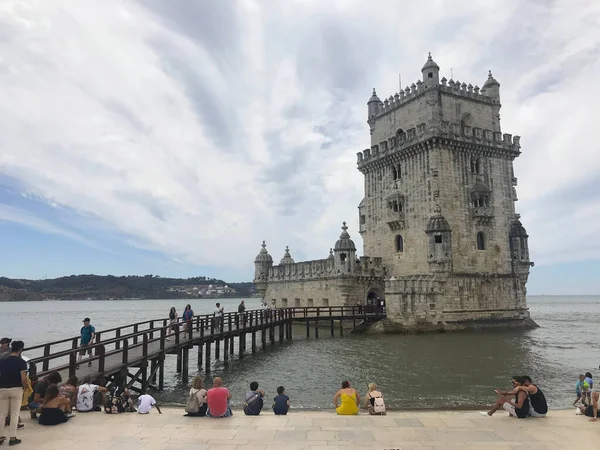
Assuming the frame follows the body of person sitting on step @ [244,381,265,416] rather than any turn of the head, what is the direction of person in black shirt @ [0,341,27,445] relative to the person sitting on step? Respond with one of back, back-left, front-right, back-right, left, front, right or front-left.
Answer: back-left

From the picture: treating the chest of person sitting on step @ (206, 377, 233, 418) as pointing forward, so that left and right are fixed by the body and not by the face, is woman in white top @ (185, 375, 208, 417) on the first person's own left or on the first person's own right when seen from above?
on the first person's own left

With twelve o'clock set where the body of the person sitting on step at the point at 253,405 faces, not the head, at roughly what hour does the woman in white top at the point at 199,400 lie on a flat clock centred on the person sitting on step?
The woman in white top is roughly at 8 o'clock from the person sitting on step.

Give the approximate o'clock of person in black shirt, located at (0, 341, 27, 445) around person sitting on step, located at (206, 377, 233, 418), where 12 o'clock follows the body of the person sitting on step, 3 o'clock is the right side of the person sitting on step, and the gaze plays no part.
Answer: The person in black shirt is roughly at 8 o'clock from the person sitting on step.

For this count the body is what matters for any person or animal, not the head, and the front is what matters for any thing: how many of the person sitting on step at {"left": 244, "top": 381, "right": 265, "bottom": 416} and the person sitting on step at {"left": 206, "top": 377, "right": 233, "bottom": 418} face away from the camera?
2

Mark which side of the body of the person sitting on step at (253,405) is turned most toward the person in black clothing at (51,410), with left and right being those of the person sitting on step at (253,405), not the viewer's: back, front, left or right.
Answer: left

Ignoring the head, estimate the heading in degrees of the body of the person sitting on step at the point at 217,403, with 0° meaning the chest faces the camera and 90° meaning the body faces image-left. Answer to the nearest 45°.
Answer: approximately 180°

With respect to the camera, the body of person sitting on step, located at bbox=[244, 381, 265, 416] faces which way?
away from the camera
